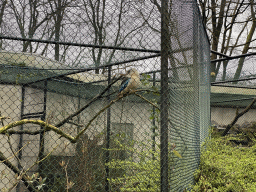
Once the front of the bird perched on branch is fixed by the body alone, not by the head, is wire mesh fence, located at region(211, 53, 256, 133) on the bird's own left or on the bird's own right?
on the bird's own left

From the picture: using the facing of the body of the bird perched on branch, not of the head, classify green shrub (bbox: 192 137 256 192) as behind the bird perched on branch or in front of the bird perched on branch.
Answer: in front

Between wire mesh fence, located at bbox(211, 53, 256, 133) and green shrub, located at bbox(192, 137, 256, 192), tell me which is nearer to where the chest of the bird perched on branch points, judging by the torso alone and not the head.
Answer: the green shrub

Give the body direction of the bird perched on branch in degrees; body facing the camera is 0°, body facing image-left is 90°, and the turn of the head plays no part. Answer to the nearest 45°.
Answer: approximately 270°
